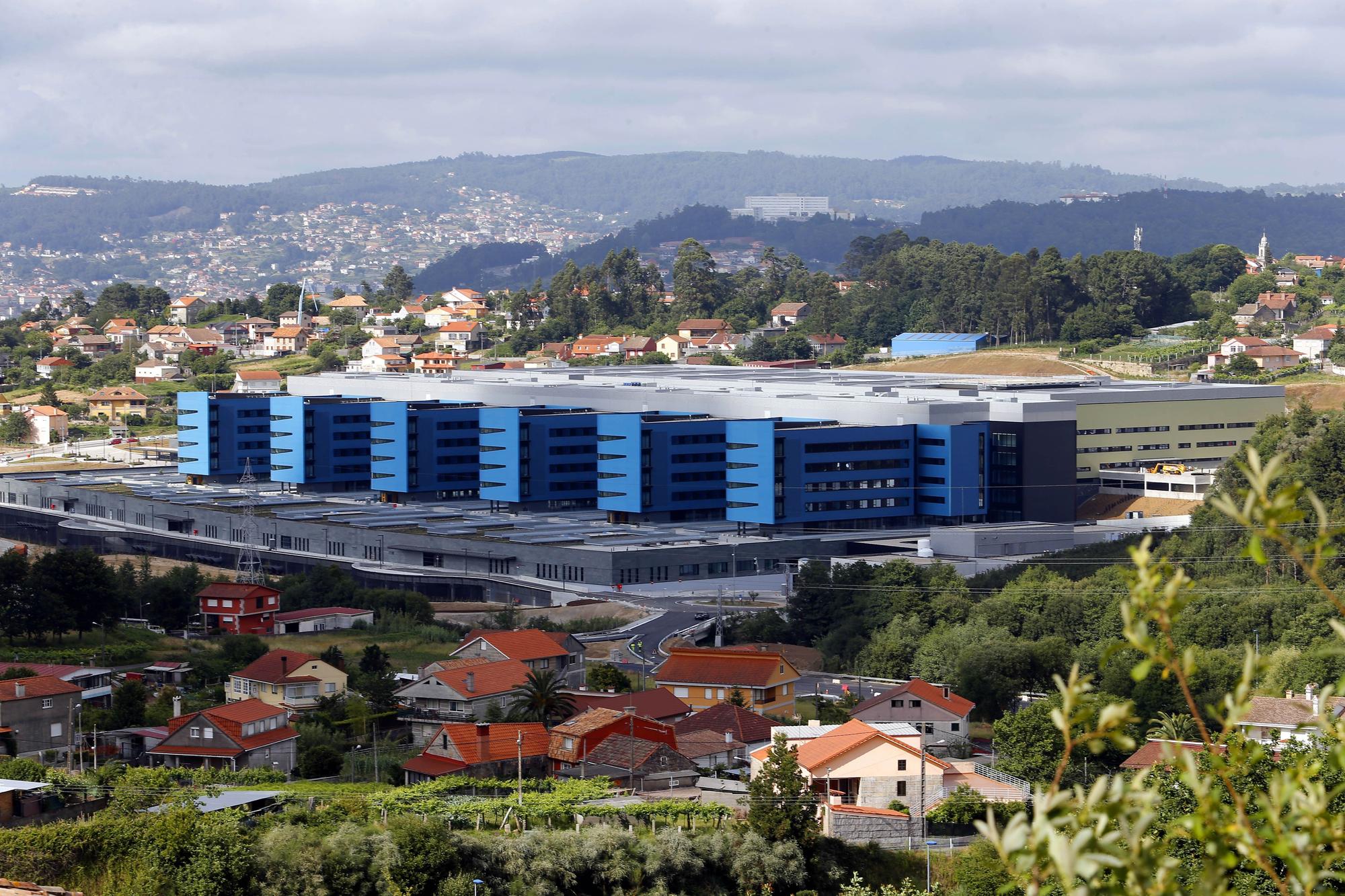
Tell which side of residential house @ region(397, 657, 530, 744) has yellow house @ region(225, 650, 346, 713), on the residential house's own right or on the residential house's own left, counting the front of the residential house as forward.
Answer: on the residential house's own right

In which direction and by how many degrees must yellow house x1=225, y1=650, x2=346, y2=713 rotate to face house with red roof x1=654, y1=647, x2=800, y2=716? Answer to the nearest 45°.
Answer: approximately 135° to its left

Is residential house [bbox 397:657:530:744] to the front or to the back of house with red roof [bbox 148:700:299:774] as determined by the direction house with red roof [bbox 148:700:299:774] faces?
to the back

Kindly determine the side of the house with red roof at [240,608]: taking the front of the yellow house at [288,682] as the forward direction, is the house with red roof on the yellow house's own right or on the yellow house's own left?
on the yellow house's own right

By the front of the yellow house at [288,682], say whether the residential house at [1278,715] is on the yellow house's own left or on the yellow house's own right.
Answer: on the yellow house's own left

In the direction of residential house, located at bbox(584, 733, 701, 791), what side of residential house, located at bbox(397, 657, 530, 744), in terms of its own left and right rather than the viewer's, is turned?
left

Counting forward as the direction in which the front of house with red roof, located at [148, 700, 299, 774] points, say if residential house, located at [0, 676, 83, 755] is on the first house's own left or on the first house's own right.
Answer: on the first house's own right

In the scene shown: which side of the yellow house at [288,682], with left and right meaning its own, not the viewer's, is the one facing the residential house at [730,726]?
left

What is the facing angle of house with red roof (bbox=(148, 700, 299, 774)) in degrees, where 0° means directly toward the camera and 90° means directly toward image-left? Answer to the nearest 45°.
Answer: approximately 45°

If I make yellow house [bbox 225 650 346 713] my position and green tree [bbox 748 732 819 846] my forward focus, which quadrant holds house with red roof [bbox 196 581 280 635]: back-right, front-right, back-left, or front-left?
back-left

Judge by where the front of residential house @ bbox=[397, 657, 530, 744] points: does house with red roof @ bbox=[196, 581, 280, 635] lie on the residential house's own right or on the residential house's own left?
on the residential house's own right
